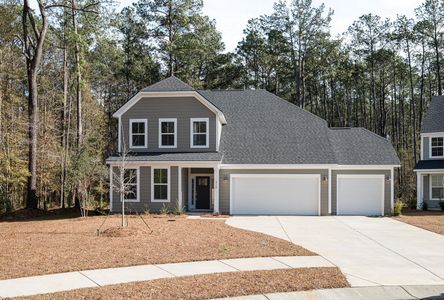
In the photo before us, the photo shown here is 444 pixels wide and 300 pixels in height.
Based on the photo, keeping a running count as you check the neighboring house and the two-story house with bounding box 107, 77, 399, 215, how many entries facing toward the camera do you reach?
2

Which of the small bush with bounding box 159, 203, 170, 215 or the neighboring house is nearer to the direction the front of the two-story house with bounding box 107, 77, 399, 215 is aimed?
the small bush

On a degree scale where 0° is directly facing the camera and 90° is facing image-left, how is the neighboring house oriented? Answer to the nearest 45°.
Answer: approximately 0°

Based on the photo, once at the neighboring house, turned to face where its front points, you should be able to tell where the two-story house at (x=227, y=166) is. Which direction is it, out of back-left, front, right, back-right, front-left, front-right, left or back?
front-right

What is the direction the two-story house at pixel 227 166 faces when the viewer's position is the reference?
facing the viewer

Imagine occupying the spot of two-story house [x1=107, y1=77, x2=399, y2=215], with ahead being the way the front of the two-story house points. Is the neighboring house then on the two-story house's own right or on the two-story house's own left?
on the two-story house's own left

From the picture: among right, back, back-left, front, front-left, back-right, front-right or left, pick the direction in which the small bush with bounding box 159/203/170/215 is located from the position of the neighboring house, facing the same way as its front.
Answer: front-right
